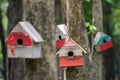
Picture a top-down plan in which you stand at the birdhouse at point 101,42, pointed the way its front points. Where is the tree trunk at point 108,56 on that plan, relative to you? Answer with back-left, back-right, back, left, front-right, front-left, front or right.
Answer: back-left

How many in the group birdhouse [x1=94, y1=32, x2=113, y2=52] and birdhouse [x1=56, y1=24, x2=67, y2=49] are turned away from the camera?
0

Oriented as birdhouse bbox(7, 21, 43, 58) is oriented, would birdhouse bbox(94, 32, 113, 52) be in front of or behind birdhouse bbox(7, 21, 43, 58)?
behind

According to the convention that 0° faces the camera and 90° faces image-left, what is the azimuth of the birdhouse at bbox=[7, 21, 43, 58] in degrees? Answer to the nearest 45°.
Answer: approximately 45°

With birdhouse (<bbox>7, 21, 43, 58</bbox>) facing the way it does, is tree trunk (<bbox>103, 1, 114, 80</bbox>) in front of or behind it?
behind

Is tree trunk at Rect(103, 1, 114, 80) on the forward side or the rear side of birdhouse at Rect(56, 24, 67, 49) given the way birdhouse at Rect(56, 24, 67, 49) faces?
on the rear side

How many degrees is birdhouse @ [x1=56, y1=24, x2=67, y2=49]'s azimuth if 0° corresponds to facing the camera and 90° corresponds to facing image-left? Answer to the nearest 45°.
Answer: approximately 45°

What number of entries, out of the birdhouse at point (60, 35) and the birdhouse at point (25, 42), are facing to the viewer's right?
0
